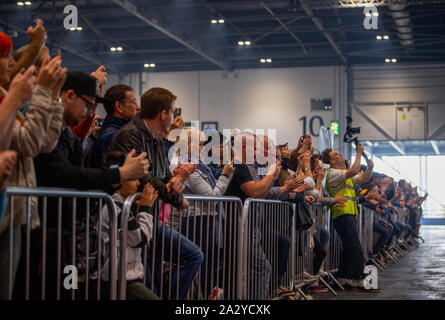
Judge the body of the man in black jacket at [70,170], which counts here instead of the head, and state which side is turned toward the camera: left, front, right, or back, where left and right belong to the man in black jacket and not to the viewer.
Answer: right

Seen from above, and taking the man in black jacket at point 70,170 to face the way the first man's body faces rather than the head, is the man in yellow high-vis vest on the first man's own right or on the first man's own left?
on the first man's own left

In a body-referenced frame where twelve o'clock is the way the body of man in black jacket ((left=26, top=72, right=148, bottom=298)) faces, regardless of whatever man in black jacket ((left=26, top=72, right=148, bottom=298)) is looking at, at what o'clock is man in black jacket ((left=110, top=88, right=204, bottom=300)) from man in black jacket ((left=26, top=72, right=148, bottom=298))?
man in black jacket ((left=110, top=88, right=204, bottom=300)) is roughly at 10 o'clock from man in black jacket ((left=26, top=72, right=148, bottom=298)).

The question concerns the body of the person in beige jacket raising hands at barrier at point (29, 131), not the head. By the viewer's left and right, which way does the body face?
facing to the right of the viewer

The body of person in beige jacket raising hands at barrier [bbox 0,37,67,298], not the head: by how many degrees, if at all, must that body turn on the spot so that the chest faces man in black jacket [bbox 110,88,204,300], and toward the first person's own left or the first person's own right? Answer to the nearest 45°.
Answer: approximately 45° to the first person's own left

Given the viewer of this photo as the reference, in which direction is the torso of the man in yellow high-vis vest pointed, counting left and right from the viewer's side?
facing to the right of the viewer

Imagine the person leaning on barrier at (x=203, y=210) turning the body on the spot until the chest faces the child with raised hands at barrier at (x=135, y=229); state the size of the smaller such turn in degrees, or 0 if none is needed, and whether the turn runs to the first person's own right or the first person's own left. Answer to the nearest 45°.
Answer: approximately 90° to the first person's own right

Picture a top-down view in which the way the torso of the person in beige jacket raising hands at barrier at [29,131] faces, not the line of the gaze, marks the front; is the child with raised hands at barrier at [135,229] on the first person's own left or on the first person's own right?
on the first person's own left

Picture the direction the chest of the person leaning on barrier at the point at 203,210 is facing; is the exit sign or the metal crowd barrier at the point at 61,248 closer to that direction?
the exit sign

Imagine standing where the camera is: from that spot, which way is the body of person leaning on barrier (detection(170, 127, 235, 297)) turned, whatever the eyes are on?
to the viewer's right

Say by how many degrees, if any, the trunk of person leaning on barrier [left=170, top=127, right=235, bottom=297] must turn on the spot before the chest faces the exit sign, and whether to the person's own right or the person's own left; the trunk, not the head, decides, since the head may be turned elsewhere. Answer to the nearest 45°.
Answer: approximately 90° to the person's own left

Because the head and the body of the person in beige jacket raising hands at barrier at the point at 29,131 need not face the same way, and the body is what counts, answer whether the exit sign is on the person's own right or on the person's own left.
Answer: on the person's own left

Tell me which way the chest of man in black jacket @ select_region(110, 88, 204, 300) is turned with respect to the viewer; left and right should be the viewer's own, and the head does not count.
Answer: facing to the right of the viewer
